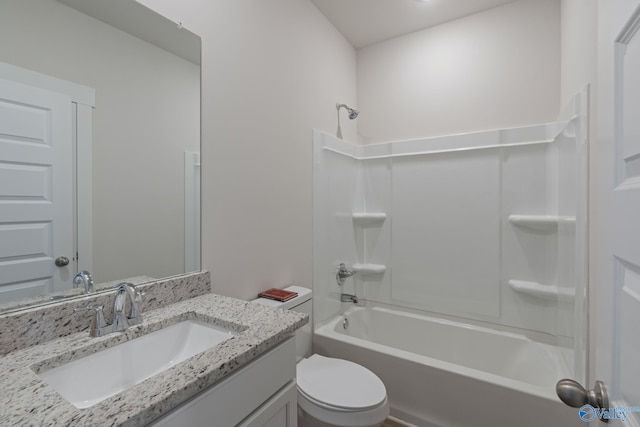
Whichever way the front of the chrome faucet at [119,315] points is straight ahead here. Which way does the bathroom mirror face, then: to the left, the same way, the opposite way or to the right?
the same way

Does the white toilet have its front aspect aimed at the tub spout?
no

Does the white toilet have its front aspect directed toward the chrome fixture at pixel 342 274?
no

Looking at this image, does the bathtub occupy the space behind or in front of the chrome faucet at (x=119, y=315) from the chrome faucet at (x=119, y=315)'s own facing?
in front

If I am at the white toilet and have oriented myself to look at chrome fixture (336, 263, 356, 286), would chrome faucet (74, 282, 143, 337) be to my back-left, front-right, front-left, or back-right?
back-left

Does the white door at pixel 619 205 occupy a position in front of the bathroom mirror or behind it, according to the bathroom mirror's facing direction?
in front

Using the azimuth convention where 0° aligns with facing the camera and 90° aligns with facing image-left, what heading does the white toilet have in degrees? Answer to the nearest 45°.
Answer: approximately 315°

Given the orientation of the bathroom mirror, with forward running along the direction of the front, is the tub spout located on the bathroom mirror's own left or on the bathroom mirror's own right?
on the bathroom mirror's own left

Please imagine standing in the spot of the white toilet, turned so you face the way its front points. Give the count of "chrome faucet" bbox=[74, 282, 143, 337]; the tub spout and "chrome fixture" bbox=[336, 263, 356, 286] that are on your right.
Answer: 1

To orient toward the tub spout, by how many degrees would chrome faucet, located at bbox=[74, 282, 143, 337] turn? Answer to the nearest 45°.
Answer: approximately 45° to its left

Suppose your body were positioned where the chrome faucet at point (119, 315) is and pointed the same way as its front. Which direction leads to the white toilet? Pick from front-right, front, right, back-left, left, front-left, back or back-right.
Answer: front-left

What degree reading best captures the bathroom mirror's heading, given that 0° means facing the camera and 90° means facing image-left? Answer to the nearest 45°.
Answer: approximately 315°

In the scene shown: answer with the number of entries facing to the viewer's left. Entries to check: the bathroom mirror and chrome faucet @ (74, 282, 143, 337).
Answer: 0

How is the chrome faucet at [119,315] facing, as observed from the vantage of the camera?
facing the viewer and to the right of the viewer
